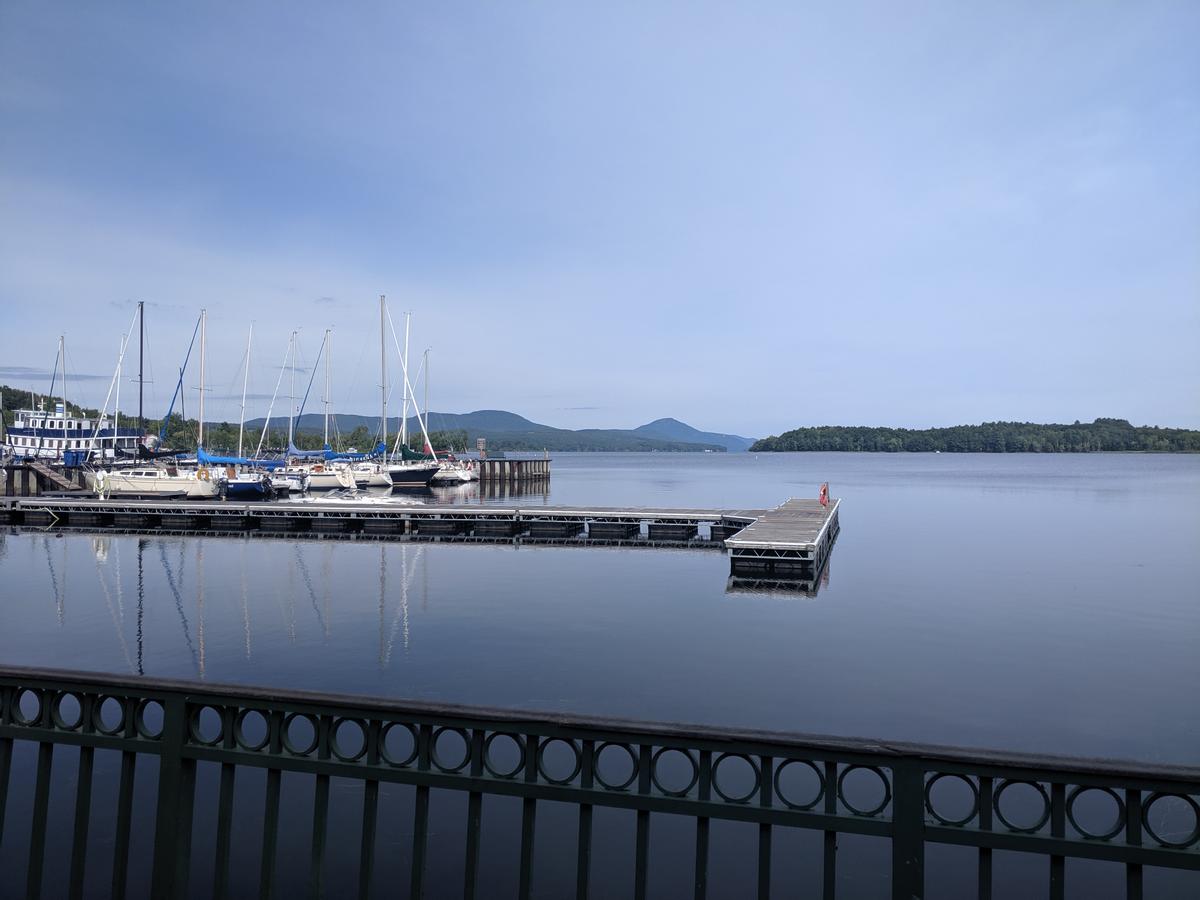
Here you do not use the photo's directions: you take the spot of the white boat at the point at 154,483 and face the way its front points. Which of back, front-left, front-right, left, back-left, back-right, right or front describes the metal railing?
left

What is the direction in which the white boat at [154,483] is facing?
to the viewer's left
